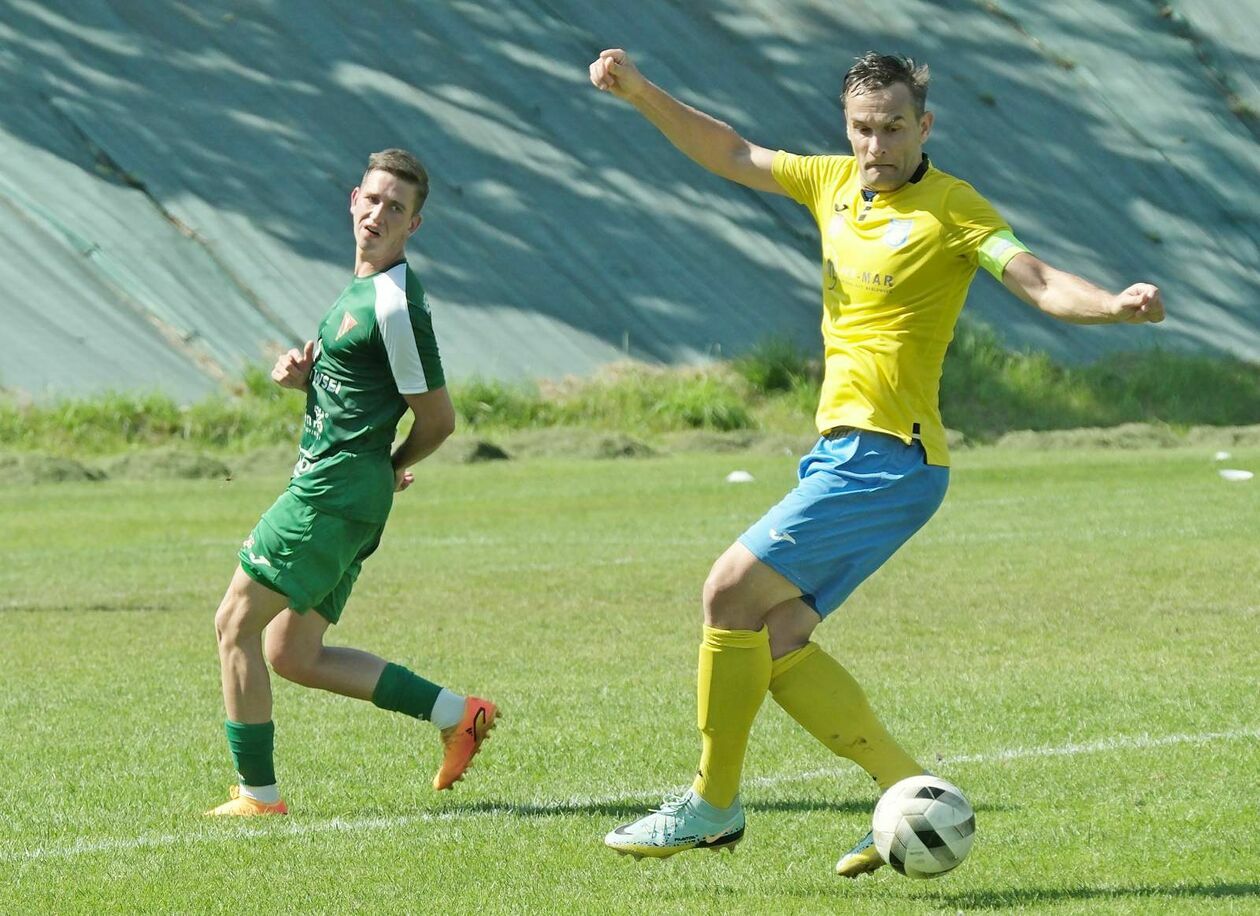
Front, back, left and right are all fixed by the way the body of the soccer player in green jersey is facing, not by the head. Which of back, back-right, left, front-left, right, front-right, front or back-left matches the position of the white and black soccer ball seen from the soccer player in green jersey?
left

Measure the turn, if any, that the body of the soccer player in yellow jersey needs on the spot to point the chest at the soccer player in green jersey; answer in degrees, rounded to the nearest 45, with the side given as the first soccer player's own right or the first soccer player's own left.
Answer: approximately 45° to the first soccer player's own right

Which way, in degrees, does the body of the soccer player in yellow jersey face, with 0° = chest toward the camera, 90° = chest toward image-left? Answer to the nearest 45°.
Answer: approximately 45°

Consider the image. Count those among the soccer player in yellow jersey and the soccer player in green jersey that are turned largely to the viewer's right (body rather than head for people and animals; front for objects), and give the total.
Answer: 0

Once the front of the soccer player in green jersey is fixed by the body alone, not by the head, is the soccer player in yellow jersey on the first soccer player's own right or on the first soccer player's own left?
on the first soccer player's own left

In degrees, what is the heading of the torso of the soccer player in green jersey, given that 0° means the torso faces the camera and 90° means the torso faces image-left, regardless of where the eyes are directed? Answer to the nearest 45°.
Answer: approximately 45°
